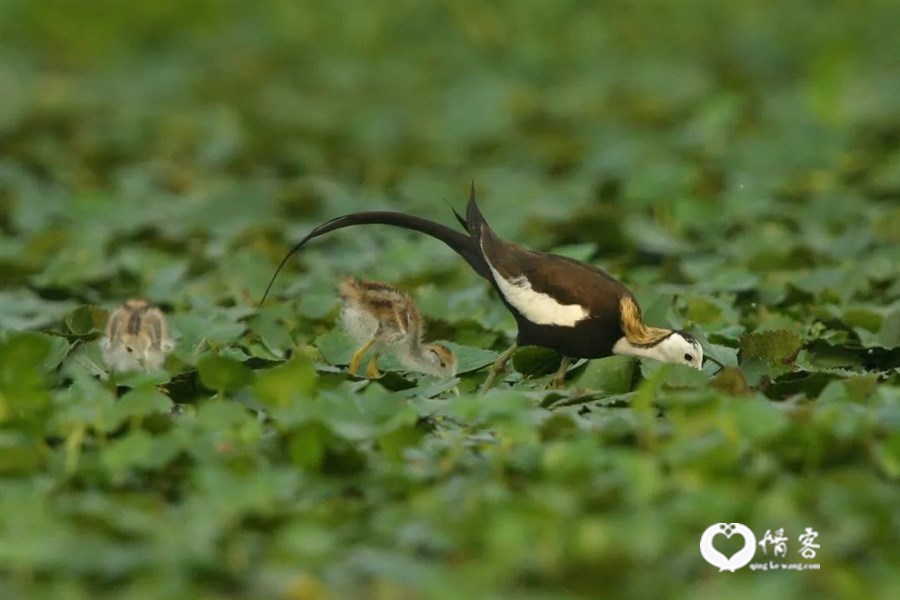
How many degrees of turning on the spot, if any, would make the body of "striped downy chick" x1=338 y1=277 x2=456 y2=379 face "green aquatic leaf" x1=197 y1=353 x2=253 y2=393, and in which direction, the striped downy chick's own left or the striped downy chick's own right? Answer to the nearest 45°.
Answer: approximately 135° to the striped downy chick's own right

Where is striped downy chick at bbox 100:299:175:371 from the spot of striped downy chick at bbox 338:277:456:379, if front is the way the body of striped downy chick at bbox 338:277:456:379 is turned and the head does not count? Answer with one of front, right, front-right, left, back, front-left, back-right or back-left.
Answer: back

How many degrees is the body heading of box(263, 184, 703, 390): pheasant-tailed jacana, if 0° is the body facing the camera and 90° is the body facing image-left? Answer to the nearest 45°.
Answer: approximately 270°

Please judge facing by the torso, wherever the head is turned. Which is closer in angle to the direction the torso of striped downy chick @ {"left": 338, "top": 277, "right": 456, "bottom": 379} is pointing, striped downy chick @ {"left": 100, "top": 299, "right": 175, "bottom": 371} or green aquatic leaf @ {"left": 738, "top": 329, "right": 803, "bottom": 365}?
the green aquatic leaf

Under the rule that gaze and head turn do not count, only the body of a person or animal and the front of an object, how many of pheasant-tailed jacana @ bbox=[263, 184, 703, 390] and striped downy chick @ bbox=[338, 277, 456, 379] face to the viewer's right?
2

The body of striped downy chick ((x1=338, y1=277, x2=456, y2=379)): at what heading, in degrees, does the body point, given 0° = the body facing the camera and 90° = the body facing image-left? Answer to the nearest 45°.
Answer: approximately 270°

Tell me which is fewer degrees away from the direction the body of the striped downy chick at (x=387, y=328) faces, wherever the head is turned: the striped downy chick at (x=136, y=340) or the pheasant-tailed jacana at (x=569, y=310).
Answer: the pheasant-tailed jacana

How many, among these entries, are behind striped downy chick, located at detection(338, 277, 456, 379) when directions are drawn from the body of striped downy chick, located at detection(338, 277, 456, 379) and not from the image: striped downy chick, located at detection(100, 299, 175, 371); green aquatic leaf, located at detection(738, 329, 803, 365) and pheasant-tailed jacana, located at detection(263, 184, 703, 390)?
1

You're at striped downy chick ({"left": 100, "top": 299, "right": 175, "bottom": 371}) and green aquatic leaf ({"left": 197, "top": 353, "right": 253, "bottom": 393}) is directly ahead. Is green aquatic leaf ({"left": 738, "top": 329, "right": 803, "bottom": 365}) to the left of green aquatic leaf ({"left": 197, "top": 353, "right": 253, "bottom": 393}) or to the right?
left

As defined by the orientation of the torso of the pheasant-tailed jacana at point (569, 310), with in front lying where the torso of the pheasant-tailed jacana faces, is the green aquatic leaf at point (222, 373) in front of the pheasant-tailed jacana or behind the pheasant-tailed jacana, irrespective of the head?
behind

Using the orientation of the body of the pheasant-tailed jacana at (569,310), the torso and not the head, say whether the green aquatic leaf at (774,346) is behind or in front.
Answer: in front

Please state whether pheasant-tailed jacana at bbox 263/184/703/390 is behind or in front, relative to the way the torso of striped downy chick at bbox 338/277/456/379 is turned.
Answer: in front

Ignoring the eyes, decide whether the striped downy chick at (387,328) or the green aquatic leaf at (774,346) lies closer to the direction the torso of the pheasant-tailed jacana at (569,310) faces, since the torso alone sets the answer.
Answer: the green aquatic leaf

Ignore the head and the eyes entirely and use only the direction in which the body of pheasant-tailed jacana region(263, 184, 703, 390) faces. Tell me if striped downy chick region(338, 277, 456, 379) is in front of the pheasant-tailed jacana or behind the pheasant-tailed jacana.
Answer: behind
